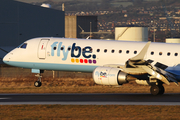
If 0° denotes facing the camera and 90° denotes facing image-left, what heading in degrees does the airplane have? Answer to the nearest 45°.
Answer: approximately 90°
